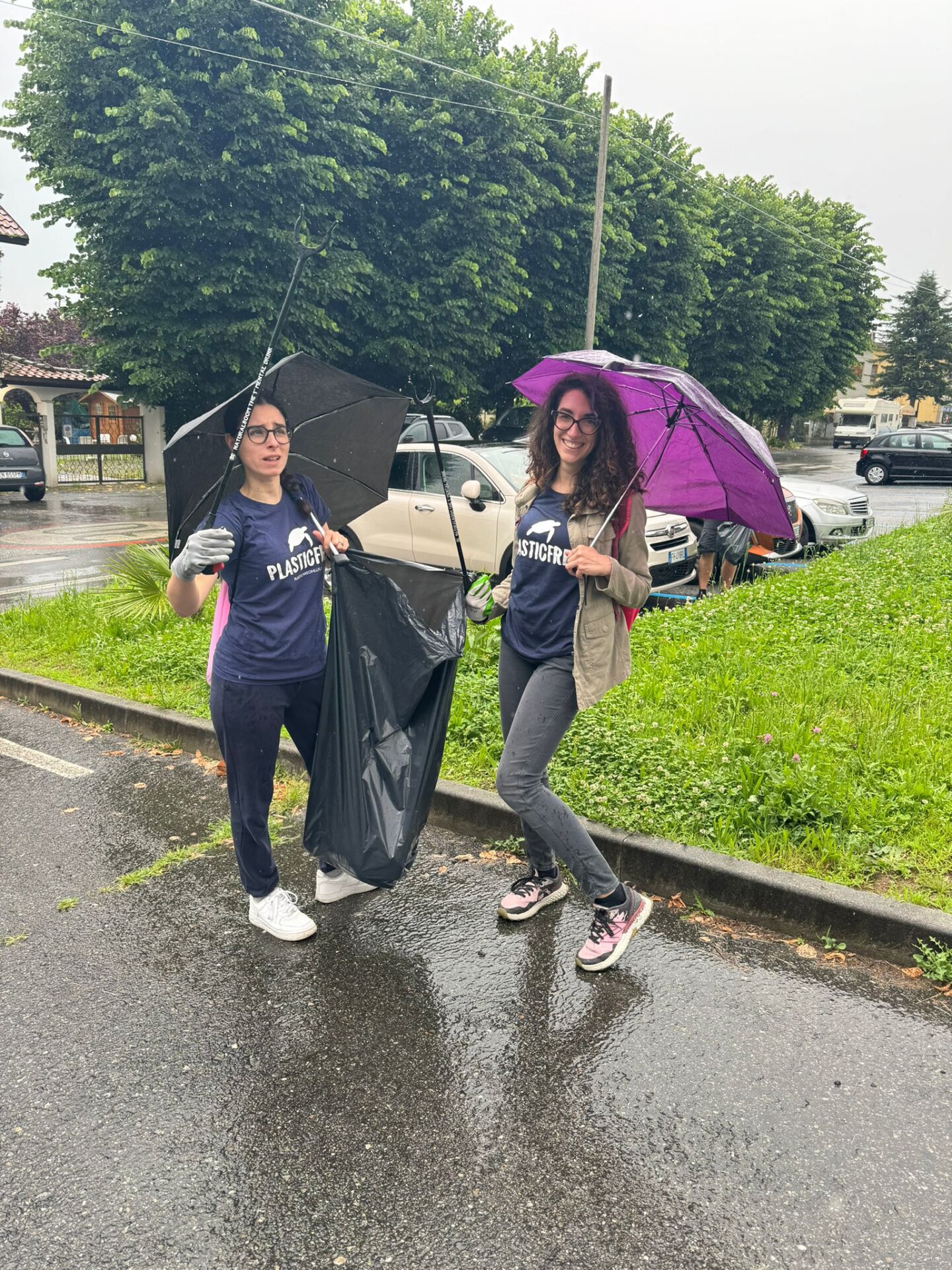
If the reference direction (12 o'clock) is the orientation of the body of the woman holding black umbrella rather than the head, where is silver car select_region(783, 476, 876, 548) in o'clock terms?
The silver car is roughly at 9 o'clock from the woman holding black umbrella.

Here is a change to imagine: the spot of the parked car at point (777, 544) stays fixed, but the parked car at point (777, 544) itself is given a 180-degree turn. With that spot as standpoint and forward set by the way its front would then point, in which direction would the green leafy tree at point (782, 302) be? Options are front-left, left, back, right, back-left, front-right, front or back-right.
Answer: front-right

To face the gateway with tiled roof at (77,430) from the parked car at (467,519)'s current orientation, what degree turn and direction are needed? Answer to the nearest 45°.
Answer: approximately 180°

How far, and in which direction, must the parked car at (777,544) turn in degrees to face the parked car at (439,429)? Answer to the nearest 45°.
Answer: approximately 180°

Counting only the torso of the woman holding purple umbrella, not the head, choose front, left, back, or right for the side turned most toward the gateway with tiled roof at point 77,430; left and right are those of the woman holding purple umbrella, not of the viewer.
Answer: right

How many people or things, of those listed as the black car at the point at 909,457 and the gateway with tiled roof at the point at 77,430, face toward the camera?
1

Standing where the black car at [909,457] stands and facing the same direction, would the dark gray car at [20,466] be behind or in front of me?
behind

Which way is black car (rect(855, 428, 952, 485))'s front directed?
to the viewer's right

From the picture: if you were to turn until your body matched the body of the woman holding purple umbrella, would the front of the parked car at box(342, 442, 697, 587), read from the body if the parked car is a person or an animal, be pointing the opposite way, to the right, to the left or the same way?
to the left

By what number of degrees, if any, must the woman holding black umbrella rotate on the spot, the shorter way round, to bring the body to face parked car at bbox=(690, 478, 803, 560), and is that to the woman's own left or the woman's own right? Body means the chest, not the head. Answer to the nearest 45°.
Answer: approximately 90° to the woman's own left
